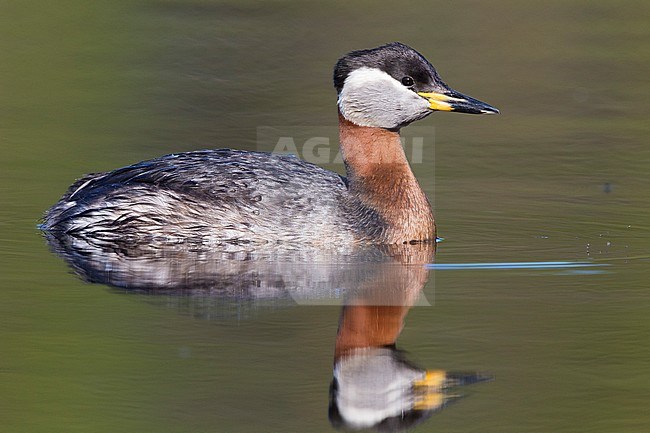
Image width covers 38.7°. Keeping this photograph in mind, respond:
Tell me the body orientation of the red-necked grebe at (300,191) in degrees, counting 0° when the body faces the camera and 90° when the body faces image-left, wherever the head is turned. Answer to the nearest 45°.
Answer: approximately 270°
